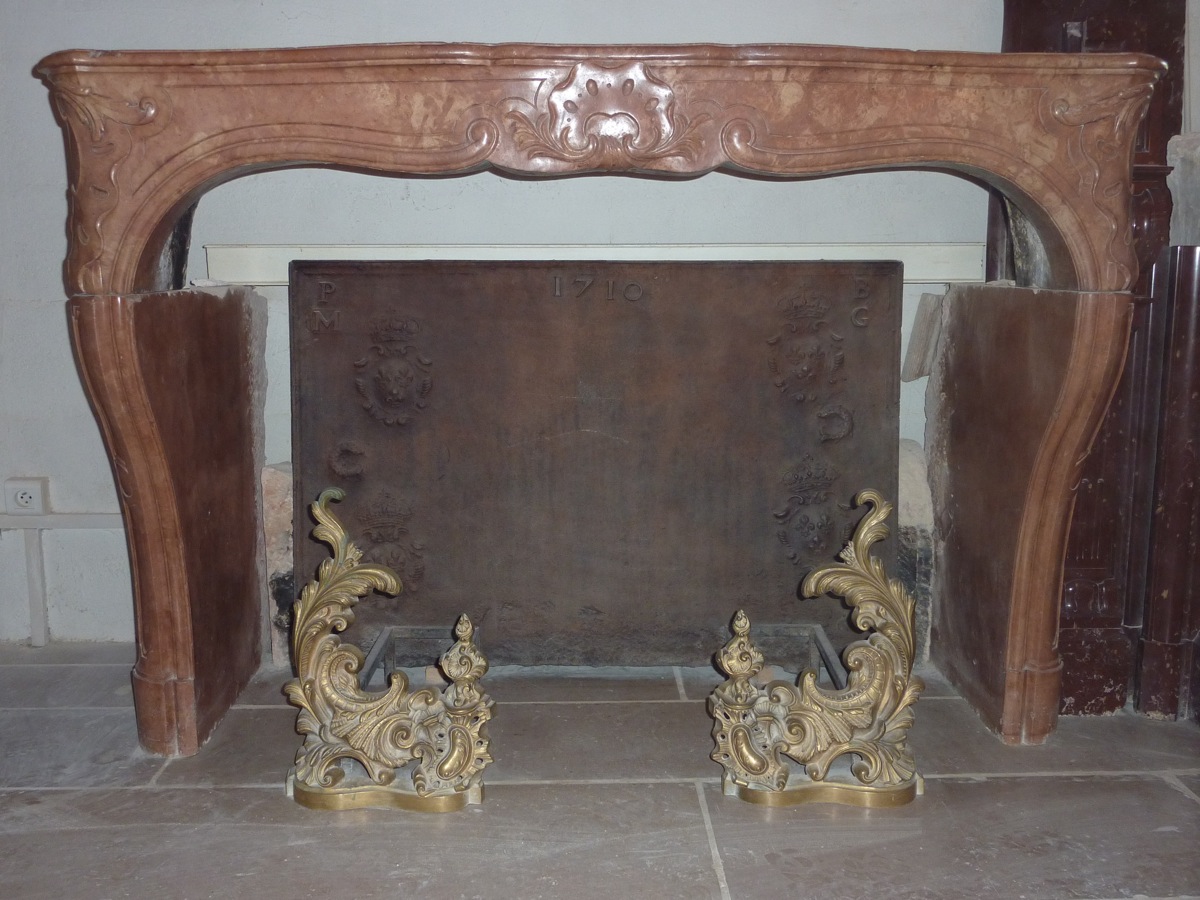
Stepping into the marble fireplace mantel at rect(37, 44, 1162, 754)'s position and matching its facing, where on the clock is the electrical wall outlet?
The electrical wall outlet is roughly at 4 o'clock from the marble fireplace mantel.

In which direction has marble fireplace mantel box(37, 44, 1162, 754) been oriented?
toward the camera

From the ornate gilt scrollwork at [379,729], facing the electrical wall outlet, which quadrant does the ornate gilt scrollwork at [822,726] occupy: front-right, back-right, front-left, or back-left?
back-right
